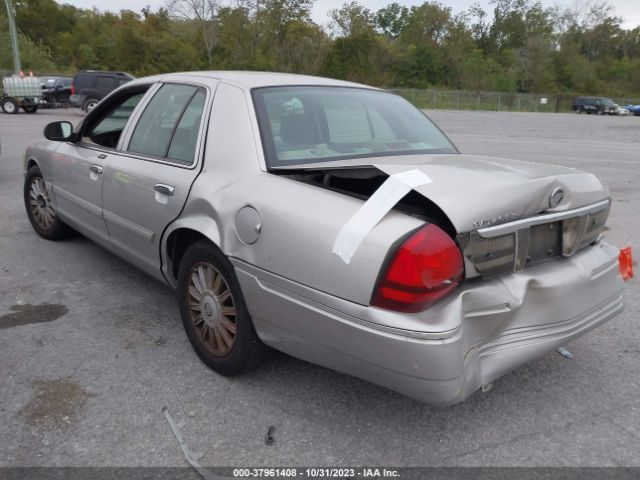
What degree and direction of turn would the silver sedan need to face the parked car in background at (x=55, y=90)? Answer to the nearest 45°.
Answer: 0° — it already faces it

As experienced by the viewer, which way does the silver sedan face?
facing away from the viewer and to the left of the viewer

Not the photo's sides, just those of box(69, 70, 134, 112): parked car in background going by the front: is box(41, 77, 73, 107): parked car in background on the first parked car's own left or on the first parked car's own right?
on the first parked car's own left
